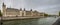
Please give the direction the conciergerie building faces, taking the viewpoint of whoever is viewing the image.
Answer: facing the viewer and to the right of the viewer
